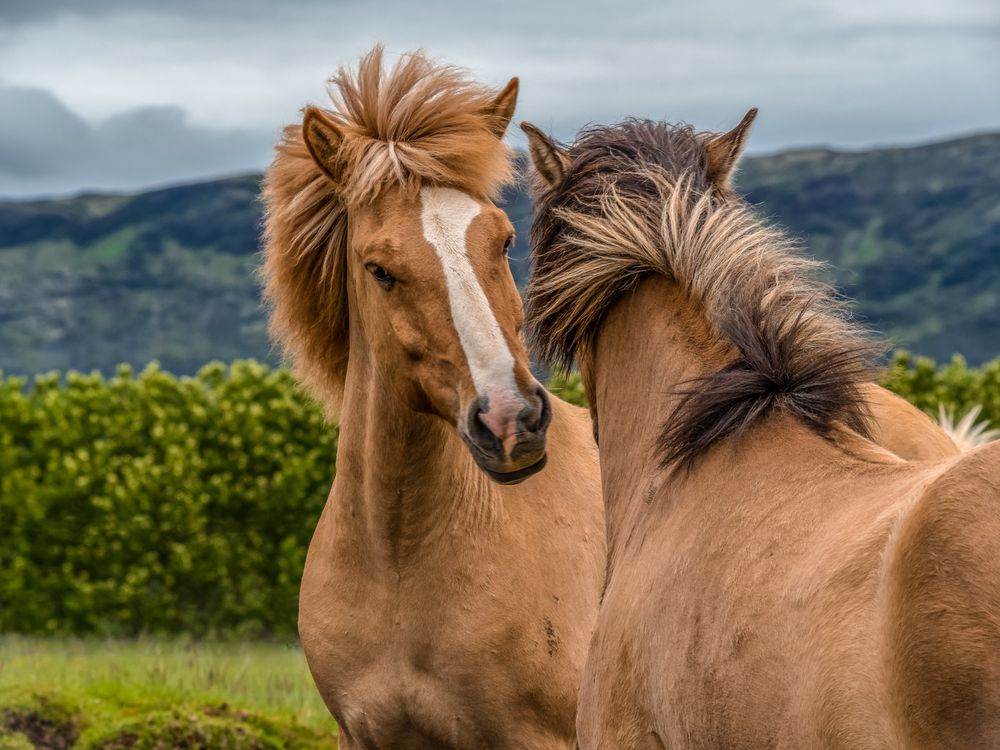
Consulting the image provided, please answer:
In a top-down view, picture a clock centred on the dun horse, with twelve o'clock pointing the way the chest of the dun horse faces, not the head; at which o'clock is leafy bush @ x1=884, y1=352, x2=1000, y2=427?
The leafy bush is roughly at 2 o'clock from the dun horse.

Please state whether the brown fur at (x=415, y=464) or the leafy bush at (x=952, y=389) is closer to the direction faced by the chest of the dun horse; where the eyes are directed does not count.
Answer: the brown fur

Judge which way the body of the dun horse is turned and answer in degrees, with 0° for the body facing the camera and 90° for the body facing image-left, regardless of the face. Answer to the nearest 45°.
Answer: approximately 135°
